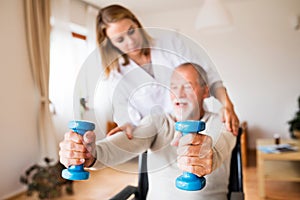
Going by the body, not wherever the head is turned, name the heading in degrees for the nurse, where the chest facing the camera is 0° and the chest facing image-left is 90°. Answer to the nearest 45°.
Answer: approximately 0°

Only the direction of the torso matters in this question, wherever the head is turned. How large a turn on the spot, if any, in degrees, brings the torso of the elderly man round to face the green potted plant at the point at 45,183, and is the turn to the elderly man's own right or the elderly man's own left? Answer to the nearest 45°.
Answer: approximately 90° to the elderly man's own right

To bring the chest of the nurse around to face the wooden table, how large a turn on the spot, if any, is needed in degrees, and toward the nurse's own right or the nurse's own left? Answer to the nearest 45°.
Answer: approximately 135° to the nurse's own left

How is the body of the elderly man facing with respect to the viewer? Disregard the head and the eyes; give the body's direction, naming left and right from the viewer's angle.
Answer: facing the viewer and to the left of the viewer

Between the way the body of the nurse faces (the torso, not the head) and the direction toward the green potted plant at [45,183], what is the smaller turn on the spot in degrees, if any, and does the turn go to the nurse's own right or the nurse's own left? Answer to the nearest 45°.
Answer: approximately 135° to the nurse's own right
